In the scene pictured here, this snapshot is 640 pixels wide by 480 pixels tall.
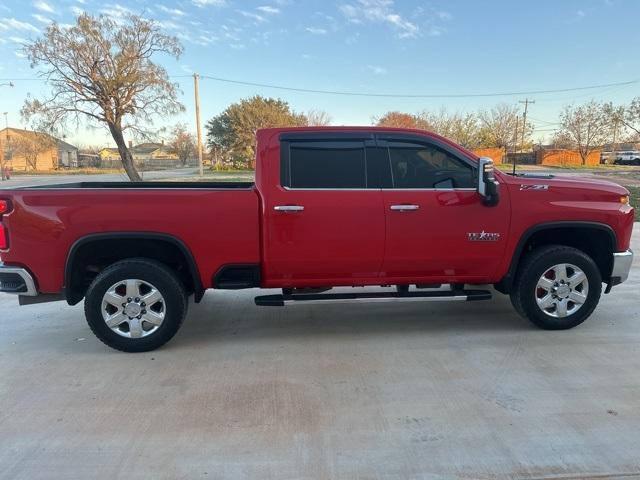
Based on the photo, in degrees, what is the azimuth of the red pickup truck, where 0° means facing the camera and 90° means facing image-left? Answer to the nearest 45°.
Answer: approximately 270°

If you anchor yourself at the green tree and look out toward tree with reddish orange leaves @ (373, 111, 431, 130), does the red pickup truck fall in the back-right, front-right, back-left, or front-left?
back-right

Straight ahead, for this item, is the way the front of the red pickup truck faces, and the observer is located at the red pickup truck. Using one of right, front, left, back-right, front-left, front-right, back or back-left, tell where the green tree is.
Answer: left

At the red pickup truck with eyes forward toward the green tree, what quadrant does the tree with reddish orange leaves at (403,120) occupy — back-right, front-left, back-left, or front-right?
front-right

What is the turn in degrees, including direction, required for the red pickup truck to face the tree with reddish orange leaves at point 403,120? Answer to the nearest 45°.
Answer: approximately 90° to its left
